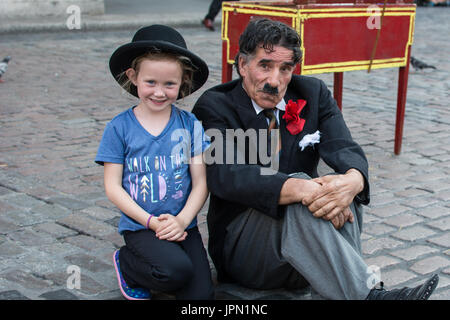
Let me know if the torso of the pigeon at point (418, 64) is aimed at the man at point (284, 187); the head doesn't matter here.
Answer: no

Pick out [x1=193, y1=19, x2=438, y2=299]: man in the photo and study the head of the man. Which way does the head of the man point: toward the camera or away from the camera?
toward the camera

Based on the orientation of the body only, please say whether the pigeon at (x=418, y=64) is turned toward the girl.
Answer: no

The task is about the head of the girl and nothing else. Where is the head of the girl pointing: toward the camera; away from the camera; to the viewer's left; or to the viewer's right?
toward the camera

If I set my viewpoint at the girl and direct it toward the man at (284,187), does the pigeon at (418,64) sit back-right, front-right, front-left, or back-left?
front-left
